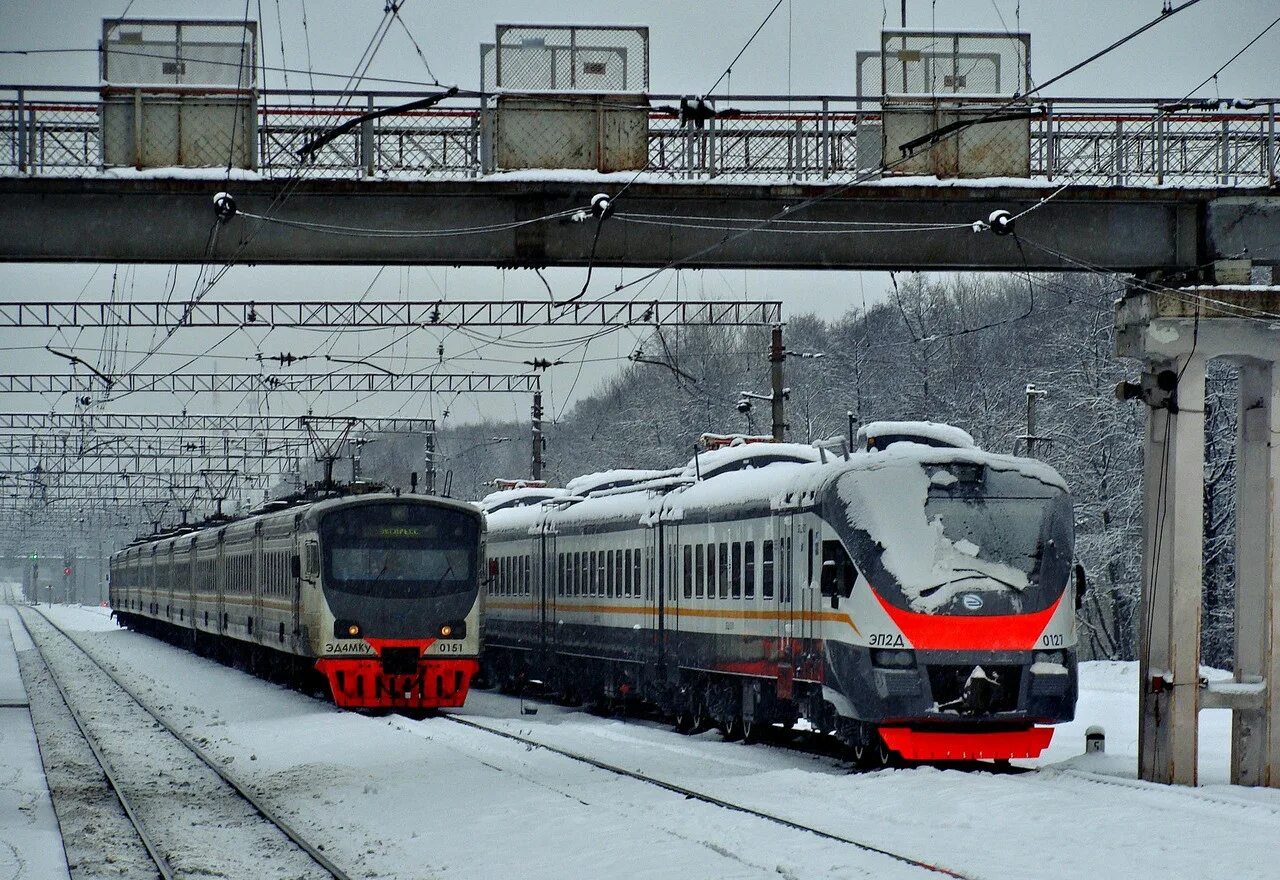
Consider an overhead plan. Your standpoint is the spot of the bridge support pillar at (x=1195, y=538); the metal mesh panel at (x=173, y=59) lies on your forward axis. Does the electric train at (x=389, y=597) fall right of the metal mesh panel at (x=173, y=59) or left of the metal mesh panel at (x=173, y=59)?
right

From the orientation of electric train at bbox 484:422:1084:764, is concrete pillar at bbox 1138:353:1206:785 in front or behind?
in front

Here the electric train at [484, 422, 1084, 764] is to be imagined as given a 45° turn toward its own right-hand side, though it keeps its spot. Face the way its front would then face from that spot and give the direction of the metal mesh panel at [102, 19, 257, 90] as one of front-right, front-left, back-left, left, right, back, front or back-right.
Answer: right

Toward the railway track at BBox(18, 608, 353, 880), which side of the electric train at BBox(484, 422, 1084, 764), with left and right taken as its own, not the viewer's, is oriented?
right

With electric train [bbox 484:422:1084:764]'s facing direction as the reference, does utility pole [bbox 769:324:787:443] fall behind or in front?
behind

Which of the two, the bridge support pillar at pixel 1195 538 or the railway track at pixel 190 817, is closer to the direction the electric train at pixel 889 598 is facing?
the bridge support pillar

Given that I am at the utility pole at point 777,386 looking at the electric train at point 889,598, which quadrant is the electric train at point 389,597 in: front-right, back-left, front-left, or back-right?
front-right
